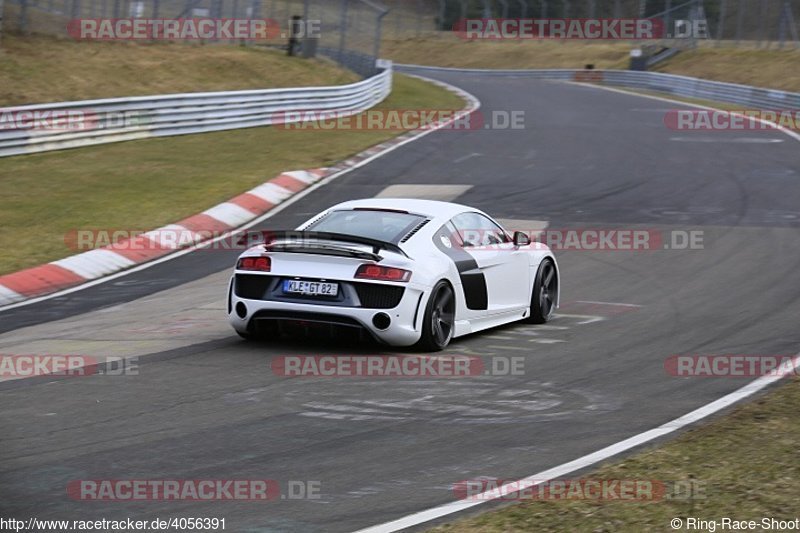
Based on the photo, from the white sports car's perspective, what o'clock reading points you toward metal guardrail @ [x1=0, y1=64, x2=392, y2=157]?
The metal guardrail is roughly at 10 o'clock from the white sports car.

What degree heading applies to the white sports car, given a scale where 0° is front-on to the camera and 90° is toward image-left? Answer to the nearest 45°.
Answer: approximately 225°

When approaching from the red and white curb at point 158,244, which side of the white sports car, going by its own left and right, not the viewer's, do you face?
left
